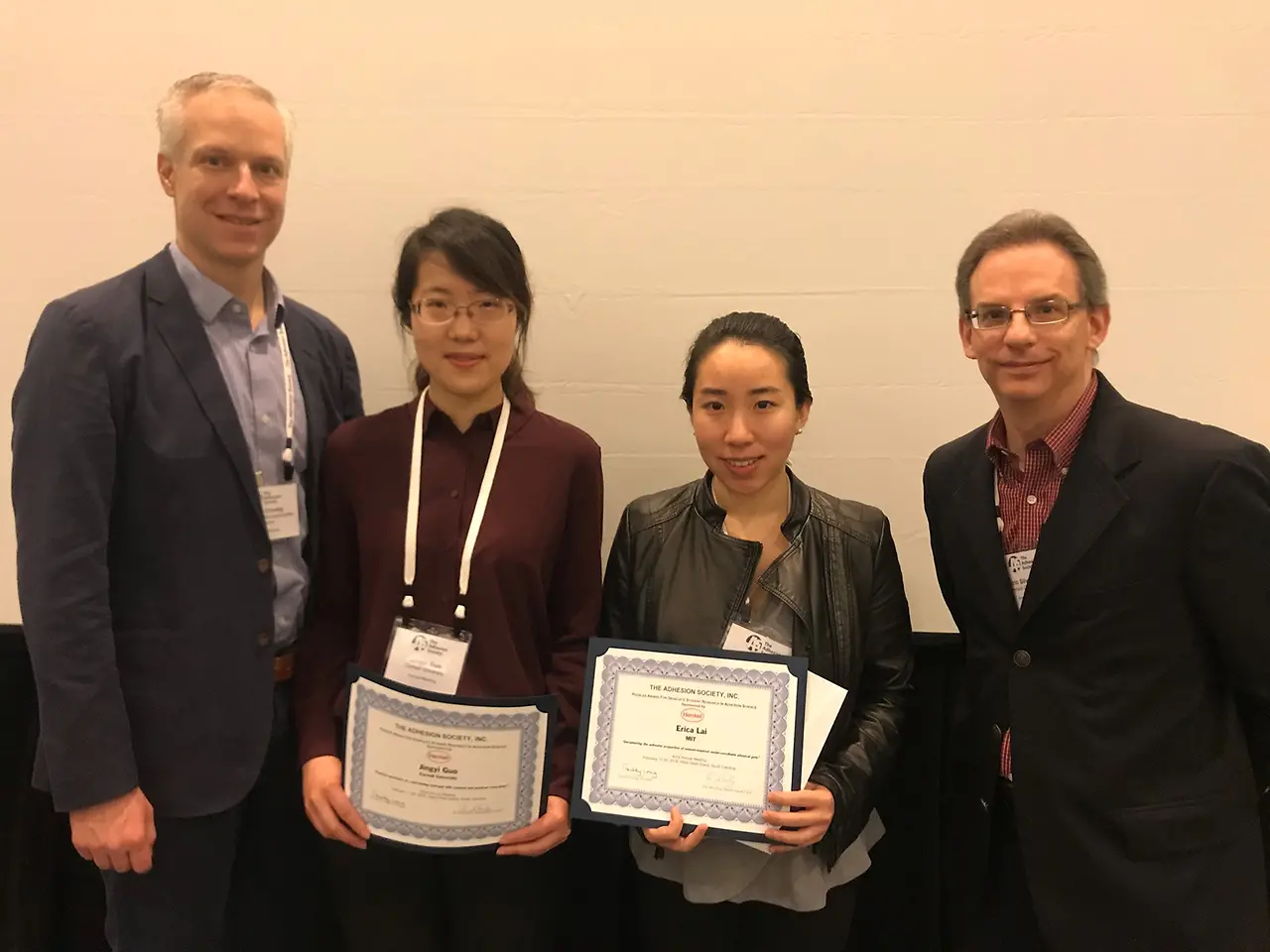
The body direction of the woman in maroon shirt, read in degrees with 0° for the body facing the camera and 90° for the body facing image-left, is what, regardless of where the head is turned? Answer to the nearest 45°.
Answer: approximately 0°

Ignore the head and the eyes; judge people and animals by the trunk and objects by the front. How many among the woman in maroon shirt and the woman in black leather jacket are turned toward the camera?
2

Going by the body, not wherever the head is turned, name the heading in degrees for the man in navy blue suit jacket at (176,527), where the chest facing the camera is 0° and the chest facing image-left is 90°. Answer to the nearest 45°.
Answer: approximately 315°

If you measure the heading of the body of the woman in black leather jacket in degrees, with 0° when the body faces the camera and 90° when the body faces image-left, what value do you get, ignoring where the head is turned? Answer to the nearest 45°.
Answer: approximately 0°

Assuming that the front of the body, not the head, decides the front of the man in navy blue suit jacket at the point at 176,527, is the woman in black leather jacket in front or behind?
in front

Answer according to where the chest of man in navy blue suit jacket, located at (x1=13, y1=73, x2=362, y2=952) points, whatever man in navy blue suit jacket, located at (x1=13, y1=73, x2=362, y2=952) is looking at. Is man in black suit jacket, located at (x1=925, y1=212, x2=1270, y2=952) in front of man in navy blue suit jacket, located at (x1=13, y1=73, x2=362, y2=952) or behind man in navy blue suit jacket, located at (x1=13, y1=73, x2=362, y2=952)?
in front
